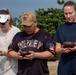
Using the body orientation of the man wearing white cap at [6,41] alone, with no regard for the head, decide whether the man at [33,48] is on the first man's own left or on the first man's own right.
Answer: on the first man's own left

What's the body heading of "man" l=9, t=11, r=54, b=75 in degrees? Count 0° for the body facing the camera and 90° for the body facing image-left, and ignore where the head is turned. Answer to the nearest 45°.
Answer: approximately 0°

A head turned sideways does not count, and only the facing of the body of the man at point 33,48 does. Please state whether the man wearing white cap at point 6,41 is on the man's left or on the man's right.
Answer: on the man's right

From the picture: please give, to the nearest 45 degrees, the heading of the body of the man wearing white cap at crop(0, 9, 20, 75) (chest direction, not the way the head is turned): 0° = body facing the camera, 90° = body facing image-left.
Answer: approximately 45°
